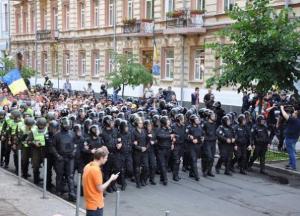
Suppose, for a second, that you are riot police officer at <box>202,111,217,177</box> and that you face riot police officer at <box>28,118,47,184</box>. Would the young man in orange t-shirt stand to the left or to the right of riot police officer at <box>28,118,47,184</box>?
left

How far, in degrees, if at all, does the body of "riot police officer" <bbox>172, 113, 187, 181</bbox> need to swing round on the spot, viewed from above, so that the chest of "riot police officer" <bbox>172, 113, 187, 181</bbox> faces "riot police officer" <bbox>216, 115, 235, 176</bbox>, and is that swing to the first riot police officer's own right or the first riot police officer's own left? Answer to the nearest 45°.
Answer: approximately 90° to the first riot police officer's own left

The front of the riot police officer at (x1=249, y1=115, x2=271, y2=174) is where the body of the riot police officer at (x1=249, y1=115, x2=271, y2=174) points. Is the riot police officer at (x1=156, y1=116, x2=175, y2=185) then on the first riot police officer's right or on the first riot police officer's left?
on the first riot police officer's right

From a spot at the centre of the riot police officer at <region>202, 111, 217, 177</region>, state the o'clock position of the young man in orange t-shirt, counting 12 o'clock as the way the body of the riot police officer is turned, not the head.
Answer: The young man in orange t-shirt is roughly at 2 o'clock from the riot police officer.

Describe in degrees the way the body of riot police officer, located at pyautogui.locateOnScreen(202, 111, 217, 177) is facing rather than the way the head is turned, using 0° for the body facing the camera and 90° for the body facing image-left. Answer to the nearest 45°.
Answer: approximately 315°

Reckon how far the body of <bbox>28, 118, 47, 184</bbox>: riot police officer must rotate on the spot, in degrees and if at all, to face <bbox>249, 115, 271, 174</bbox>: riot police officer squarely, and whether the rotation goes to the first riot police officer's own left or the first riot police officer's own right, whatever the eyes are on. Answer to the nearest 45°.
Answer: approximately 45° to the first riot police officer's own left

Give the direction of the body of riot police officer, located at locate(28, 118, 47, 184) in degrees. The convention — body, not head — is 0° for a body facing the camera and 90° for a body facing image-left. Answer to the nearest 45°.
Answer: approximately 315°
